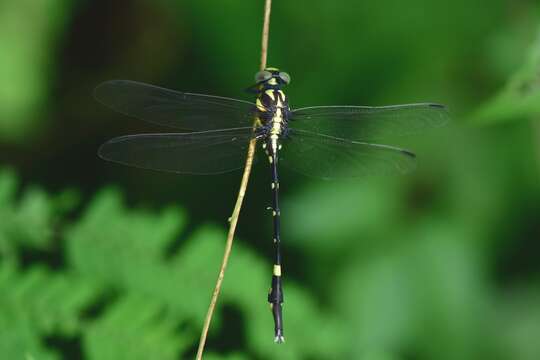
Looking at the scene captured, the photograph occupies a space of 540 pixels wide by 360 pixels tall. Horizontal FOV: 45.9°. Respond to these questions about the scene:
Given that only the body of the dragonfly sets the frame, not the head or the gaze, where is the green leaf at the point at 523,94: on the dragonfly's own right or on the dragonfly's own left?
on the dragonfly's own right

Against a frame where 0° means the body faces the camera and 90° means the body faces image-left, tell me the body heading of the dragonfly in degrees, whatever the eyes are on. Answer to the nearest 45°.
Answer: approximately 180°
